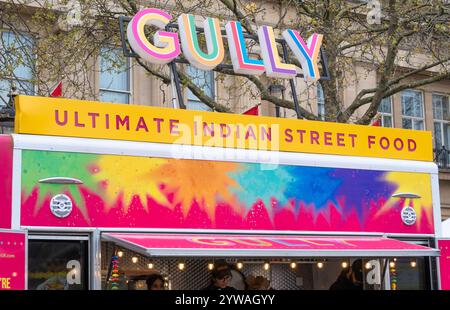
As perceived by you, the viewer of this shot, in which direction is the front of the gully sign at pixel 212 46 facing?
facing the viewer and to the right of the viewer
